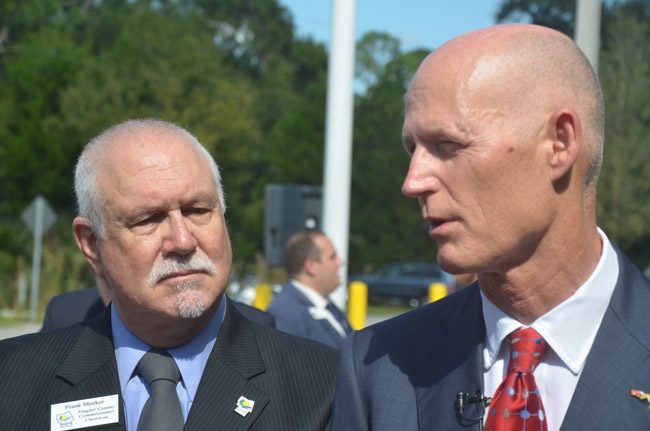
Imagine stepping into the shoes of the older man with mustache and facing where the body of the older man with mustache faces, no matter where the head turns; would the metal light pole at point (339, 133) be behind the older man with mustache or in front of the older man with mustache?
behind

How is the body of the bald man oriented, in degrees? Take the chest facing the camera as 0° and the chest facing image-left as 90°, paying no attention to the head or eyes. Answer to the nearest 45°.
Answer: approximately 45°

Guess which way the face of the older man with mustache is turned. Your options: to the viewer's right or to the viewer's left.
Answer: to the viewer's right

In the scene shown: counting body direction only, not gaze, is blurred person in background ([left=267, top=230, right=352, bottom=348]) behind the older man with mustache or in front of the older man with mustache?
behind

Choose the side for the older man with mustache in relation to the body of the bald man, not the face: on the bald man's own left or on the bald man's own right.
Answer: on the bald man's own right

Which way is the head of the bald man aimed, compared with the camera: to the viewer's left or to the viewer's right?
to the viewer's left

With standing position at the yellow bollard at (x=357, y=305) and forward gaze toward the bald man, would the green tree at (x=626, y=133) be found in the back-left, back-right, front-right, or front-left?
back-left

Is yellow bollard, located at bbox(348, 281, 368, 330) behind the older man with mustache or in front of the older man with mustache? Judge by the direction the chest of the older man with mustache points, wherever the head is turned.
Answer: behind

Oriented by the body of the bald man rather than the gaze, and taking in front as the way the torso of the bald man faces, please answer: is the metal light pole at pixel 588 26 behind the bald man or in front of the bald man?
behind

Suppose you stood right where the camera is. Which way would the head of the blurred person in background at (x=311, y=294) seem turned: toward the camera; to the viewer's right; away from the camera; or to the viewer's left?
to the viewer's right

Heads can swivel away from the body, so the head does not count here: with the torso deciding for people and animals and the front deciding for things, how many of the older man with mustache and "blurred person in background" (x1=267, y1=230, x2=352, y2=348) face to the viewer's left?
0
